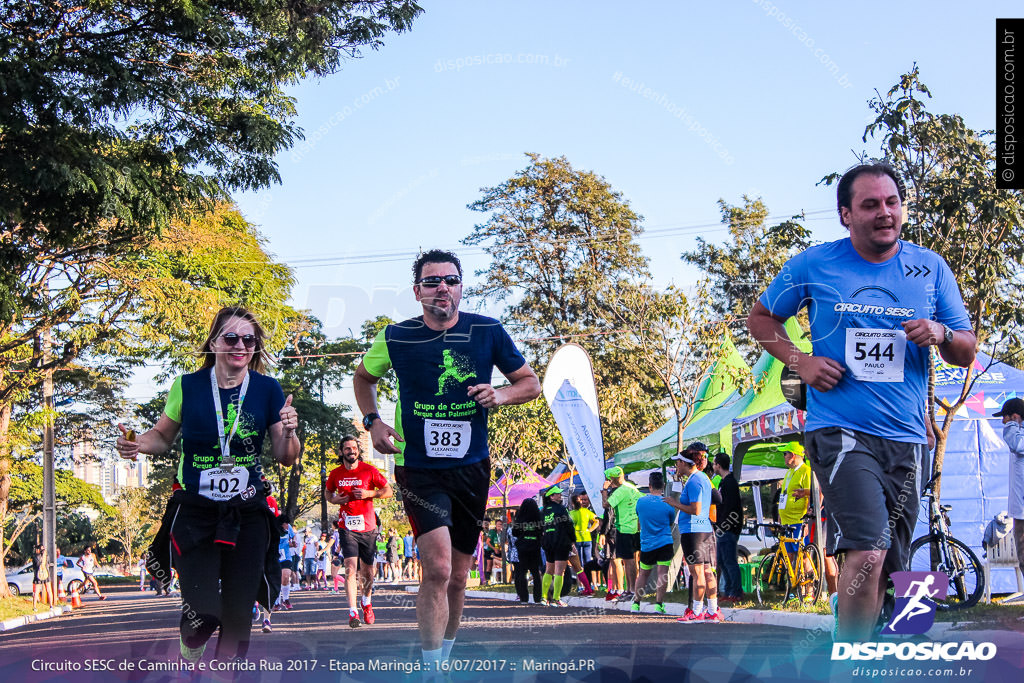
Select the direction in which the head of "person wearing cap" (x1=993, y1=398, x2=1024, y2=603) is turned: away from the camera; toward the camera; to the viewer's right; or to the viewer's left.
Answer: to the viewer's left

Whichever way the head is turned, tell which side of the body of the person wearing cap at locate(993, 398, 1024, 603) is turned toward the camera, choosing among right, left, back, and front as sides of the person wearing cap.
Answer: left

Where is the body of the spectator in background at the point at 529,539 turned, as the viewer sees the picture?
away from the camera

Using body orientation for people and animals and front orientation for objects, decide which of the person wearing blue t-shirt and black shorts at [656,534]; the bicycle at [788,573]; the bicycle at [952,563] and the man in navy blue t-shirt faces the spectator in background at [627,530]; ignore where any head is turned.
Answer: the person wearing blue t-shirt and black shorts

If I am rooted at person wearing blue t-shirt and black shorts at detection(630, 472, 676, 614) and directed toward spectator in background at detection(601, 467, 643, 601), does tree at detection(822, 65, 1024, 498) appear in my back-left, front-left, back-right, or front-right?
back-right

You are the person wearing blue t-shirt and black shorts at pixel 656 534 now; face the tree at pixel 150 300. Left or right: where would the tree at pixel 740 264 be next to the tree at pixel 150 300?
right

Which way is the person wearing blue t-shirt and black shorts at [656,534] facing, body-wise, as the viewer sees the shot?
away from the camera

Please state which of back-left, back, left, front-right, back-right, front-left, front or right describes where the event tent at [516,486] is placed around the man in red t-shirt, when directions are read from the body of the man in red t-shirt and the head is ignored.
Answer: back

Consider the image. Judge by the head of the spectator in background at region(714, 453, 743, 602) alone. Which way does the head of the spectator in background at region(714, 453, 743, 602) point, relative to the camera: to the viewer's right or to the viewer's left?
to the viewer's left

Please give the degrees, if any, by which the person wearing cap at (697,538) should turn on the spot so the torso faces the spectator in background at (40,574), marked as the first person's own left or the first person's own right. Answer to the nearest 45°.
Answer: approximately 45° to the first person's own right

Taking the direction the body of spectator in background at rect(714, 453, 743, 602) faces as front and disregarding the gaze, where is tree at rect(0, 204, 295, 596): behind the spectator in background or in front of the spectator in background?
in front

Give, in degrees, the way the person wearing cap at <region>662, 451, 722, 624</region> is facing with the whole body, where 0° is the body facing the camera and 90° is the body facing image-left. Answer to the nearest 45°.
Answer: approximately 90°
